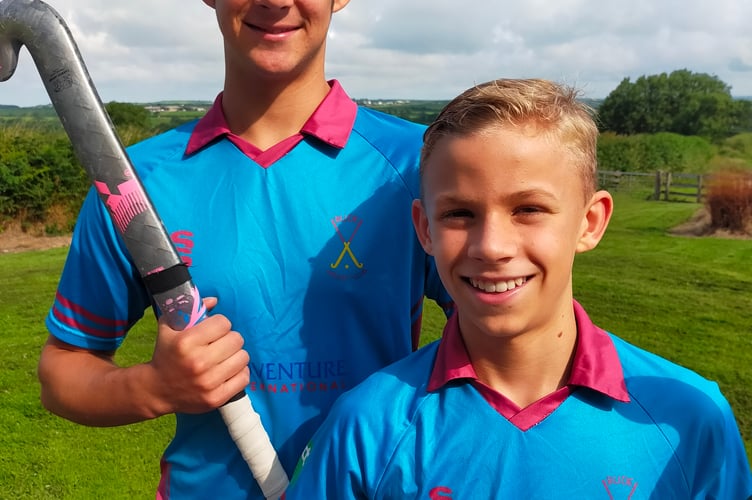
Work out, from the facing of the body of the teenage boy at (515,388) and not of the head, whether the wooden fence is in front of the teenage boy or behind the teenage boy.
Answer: behind

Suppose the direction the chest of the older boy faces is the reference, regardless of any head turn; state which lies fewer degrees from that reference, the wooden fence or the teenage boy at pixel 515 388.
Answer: the teenage boy

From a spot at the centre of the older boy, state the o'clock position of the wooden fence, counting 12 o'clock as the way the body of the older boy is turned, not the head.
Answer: The wooden fence is roughly at 7 o'clock from the older boy.

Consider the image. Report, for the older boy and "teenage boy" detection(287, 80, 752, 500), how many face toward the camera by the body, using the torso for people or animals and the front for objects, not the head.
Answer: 2

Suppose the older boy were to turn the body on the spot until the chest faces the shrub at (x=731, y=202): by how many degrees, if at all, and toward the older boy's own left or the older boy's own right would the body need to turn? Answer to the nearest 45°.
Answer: approximately 135° to the older boy's own left

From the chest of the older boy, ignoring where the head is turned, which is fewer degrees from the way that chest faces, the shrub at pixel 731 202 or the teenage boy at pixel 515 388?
the teenage boy

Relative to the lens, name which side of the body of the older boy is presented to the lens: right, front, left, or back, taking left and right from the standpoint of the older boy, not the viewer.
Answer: front

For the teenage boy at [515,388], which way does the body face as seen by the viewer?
toward the camera
